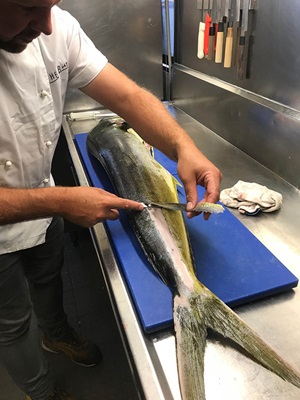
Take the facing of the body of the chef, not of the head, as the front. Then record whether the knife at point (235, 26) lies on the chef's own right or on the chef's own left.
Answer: on the chef's own left

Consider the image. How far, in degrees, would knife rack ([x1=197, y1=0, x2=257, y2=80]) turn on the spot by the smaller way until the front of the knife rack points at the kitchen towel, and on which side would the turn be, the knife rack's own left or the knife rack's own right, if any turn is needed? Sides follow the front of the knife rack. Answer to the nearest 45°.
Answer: approximately 45° to the knife rack's own left

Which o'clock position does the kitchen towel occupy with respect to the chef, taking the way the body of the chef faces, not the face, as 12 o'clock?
The kitchen towel is roughly at 11 o'clock from the chef.

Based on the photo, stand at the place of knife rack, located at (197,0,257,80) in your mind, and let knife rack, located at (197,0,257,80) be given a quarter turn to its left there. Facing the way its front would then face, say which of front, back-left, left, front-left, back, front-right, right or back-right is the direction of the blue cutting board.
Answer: front-right

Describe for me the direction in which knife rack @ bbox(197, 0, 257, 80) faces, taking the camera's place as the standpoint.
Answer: facing the viewer and to the left of the viewer

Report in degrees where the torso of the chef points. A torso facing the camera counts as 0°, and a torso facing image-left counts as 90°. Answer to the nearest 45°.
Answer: approximately 315°

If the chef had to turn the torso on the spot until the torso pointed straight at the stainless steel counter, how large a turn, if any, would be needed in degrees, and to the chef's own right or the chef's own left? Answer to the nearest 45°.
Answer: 0° — they already face it

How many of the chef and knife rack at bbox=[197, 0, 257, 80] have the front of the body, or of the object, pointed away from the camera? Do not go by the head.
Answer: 0

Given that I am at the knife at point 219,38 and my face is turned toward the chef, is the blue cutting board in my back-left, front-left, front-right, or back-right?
front-left

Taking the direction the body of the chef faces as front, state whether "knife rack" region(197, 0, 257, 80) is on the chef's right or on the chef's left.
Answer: on the chef's left

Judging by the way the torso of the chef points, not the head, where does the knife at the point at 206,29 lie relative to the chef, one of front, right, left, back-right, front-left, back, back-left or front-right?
left
